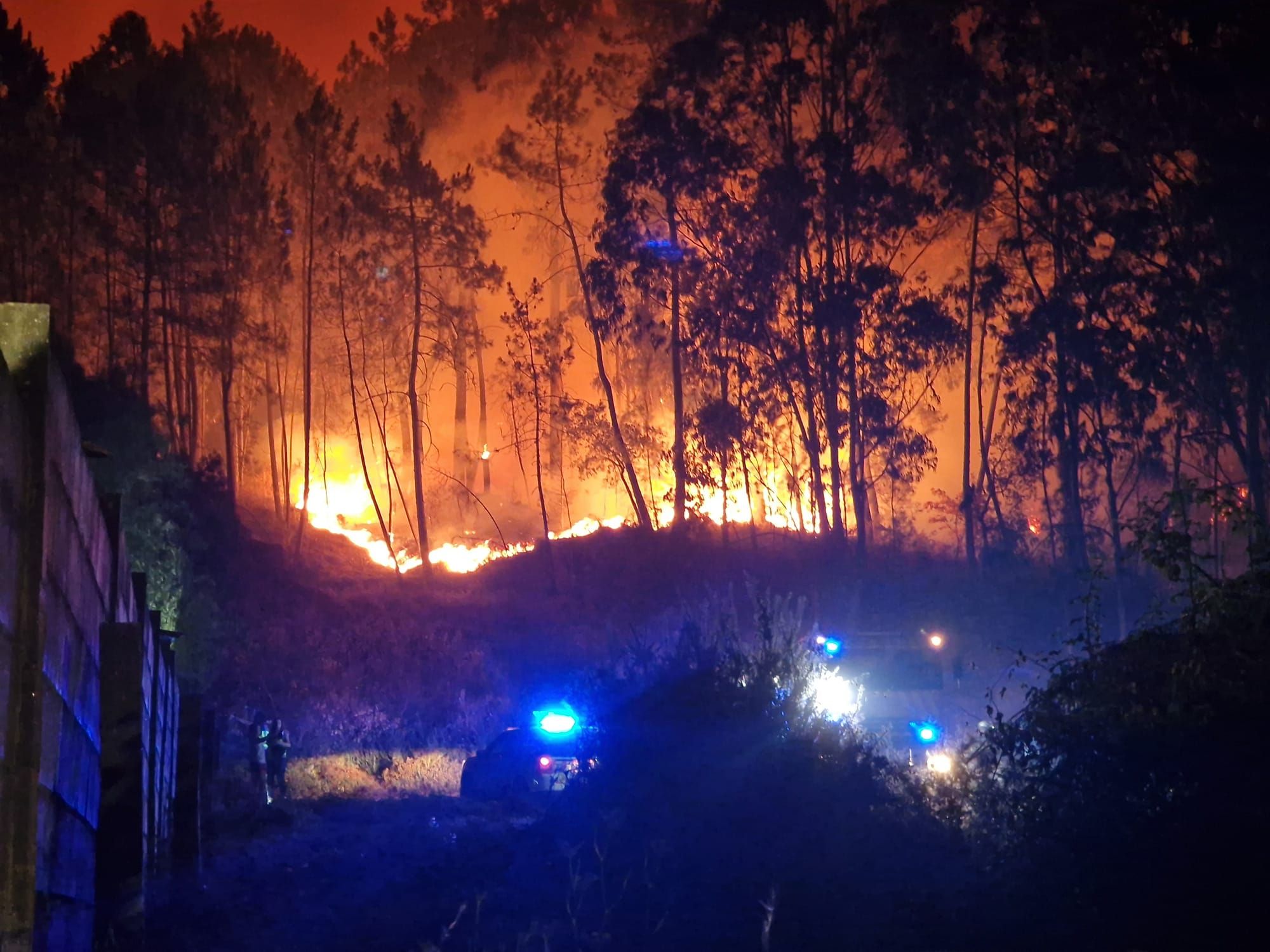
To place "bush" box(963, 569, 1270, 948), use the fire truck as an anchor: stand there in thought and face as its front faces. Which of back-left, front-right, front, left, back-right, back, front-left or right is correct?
front

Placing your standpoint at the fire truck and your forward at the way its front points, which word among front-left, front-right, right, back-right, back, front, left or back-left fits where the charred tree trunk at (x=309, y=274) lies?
back-right

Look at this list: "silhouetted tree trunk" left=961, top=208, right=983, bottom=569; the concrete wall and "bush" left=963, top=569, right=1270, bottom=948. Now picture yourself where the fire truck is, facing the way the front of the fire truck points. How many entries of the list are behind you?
1

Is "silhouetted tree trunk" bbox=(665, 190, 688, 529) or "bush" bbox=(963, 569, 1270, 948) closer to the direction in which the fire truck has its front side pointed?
the bush

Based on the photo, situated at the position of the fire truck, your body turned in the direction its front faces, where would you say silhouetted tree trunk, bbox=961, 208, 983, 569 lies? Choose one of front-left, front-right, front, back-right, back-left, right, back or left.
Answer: back

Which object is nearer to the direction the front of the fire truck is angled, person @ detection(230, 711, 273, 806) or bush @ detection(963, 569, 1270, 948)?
the bush

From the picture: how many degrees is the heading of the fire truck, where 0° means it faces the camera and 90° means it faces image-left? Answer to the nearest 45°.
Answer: approximately 0°

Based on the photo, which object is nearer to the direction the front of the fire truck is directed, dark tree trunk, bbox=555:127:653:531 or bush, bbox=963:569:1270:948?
the bush

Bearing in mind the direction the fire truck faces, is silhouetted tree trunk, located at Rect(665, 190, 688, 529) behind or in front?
behind

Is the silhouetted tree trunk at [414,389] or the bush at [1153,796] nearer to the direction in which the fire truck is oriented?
the bush

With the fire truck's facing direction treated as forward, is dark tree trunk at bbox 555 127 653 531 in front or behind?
behind
